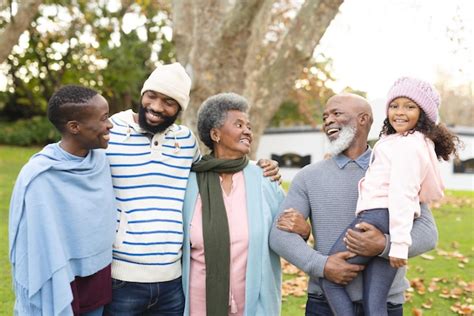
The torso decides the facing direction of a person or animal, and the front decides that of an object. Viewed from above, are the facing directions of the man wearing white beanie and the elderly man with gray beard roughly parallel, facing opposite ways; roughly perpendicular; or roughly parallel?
roughly parallel

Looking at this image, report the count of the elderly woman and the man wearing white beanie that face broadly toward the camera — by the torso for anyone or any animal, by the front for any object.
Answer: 2

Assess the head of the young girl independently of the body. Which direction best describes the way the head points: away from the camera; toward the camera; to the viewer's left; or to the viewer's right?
toward the camera

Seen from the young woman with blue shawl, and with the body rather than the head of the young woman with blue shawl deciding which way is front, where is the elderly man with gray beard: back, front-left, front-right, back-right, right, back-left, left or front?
front-left

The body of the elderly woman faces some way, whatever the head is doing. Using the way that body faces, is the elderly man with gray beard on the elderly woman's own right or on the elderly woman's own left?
on the elderly woman's own left

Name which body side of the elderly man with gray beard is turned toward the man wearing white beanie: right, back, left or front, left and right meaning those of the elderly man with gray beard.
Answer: right

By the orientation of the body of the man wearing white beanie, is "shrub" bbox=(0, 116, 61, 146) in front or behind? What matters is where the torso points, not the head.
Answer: behind

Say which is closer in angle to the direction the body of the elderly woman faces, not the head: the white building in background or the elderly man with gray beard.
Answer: the elderly man with gray beard

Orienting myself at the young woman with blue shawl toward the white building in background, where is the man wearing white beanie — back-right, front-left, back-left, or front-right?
front-right

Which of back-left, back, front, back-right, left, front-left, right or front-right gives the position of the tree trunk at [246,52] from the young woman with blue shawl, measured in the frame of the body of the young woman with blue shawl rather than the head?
left

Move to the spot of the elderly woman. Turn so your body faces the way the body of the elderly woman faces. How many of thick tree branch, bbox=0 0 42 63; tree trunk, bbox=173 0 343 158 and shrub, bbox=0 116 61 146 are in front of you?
0

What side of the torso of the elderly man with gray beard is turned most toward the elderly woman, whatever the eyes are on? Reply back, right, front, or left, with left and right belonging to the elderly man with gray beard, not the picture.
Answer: right

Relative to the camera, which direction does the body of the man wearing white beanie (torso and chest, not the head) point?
toward the camera

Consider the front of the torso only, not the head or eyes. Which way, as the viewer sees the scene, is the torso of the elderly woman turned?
toward the camera

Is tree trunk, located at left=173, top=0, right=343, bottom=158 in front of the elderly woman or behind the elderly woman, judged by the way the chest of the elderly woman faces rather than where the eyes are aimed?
behind

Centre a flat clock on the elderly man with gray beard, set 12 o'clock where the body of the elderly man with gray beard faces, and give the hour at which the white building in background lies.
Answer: The white building in background is roughly at 6 o'clock from the elderly man with gray beard.

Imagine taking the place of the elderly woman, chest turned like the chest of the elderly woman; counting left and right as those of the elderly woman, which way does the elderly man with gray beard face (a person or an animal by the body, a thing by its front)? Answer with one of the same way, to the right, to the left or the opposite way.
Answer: the same way

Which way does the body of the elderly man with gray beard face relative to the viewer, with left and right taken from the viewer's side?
facing the viewer

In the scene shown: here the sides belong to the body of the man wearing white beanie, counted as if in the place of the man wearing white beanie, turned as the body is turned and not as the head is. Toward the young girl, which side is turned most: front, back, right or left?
left

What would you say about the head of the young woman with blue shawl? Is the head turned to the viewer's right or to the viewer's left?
to the viewer's right
